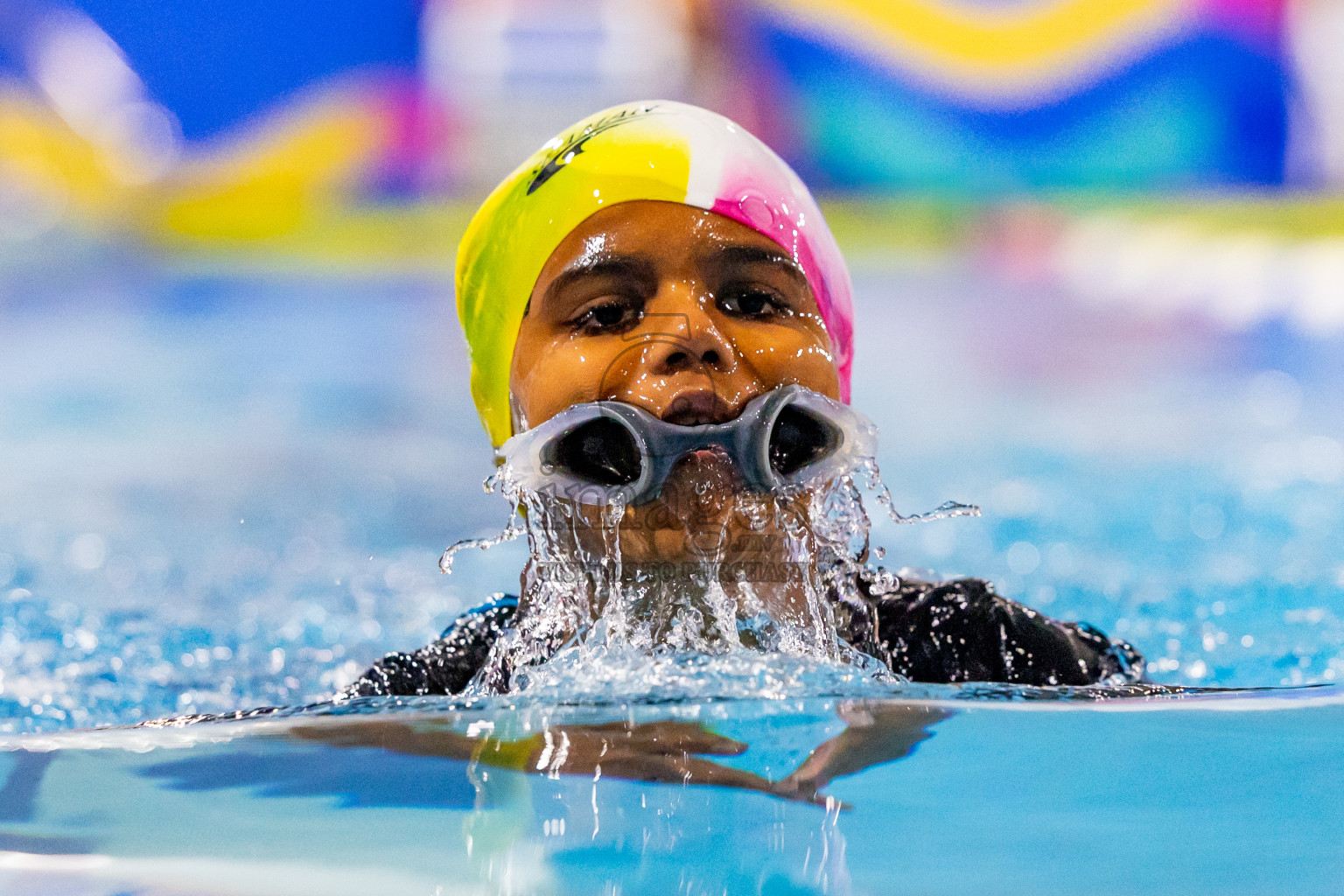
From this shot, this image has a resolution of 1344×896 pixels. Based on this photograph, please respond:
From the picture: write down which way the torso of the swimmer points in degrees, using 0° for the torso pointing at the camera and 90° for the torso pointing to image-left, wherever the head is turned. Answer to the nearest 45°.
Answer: approximately 0°
